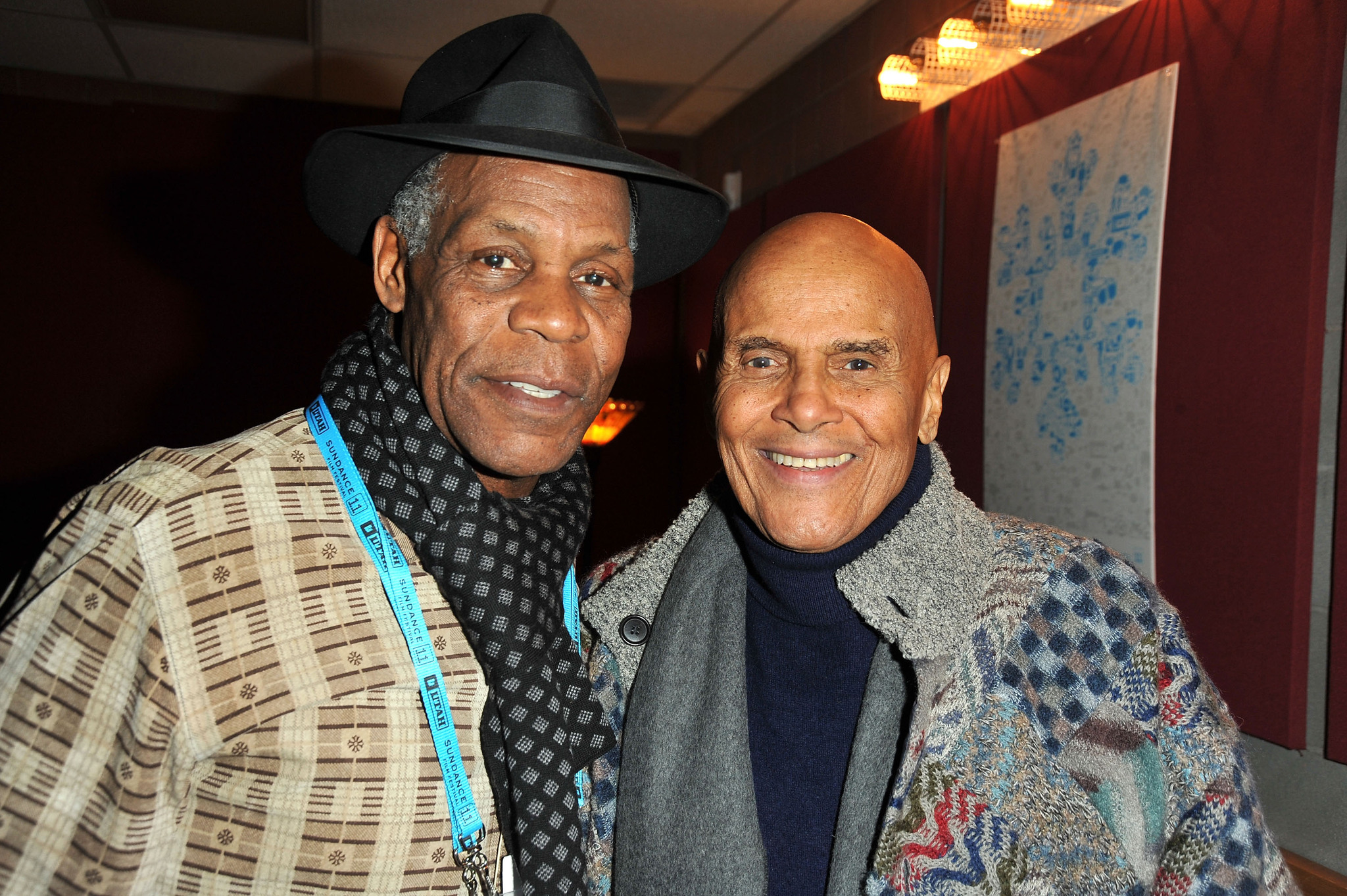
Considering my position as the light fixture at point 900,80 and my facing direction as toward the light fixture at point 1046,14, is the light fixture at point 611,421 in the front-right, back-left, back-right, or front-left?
back-right

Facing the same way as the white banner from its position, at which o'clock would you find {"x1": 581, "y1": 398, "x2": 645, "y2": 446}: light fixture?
The light fixture is roughly at 2 o'clock from the white banner.

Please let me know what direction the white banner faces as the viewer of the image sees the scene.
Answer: facing the viewer and to the left of the viewer

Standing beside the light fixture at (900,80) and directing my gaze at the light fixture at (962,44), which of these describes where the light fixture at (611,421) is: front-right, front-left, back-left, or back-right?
back-right
